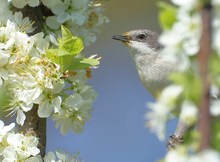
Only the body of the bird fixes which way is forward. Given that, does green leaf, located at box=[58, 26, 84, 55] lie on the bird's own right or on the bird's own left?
on the bird's own right

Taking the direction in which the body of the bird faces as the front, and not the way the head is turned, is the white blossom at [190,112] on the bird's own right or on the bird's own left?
on the bird's own left

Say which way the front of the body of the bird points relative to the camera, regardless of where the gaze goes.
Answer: to the viewer's left

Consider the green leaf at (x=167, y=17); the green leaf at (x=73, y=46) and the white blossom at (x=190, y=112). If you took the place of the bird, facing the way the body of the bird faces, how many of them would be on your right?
0

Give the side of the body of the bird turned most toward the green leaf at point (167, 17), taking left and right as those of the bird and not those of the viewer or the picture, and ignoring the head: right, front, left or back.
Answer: left

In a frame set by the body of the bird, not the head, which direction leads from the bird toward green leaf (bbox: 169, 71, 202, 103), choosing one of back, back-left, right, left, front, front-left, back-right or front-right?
left
